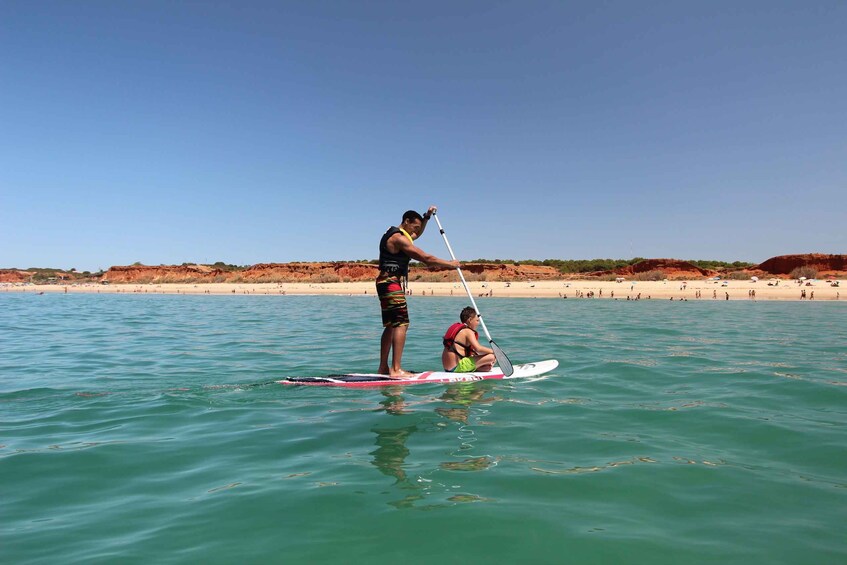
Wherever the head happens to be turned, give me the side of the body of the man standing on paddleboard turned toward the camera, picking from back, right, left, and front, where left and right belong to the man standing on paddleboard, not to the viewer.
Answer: right

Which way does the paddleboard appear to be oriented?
to the viewer's right

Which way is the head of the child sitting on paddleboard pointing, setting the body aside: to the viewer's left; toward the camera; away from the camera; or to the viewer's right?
to the viewer's right

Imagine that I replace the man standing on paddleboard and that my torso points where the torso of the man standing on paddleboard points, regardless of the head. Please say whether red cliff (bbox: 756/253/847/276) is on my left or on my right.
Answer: on my left
